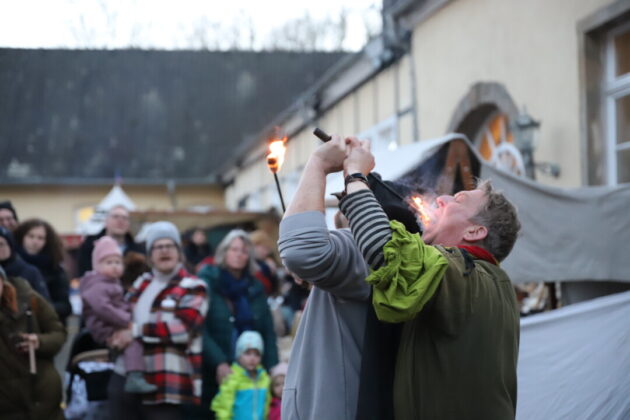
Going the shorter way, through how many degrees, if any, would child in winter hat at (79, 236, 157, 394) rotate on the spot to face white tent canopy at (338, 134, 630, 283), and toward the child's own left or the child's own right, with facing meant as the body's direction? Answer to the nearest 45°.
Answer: approximately 45° to the child's own left

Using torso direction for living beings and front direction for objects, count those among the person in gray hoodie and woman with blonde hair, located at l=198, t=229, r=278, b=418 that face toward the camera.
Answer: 1

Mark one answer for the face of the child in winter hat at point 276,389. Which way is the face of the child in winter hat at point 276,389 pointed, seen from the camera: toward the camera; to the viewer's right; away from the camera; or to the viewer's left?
toward the camera

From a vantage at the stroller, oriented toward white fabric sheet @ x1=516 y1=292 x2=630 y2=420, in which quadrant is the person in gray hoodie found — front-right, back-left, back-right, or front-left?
front-right

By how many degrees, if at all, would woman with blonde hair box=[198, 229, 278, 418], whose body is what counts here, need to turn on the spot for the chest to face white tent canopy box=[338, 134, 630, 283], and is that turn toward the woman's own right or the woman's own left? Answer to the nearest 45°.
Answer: approximately 90° to the woman's own left

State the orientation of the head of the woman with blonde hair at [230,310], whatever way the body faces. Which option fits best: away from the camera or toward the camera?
toward the camera

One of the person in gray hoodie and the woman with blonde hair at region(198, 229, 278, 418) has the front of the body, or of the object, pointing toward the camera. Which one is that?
the woman with blonde hair

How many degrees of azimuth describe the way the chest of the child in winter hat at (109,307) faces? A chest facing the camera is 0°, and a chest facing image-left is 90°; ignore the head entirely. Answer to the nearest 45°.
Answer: approximately 315°

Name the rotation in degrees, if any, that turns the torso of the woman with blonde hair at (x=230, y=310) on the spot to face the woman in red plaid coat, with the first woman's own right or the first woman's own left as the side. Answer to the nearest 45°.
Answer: approximately 45° to the first woman's own right

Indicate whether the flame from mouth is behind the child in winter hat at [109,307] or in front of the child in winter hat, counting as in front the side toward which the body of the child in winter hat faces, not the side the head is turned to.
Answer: in front

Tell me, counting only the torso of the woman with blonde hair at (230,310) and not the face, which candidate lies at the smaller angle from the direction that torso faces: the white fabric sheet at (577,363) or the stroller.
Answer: the white fabric sheet

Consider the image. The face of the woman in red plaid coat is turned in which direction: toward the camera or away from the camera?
toward the camera

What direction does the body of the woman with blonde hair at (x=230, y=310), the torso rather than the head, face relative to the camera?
toward the camera
